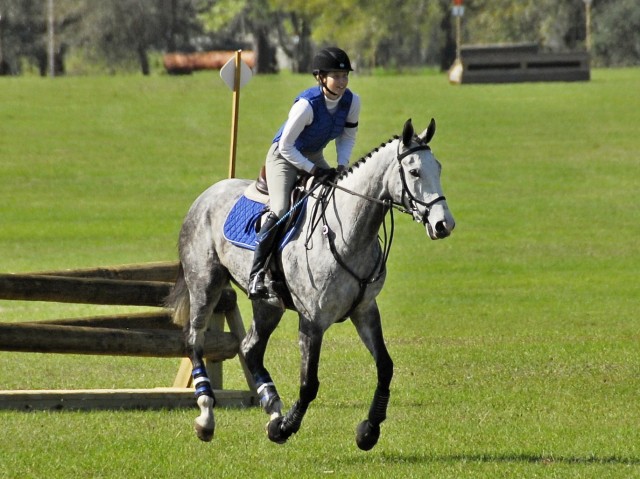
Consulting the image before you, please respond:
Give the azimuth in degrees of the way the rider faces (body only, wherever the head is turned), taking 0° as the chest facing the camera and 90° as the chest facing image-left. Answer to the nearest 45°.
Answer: approximately 315°

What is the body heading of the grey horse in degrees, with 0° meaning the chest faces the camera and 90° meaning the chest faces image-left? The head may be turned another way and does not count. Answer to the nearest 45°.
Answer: approximately 315°
